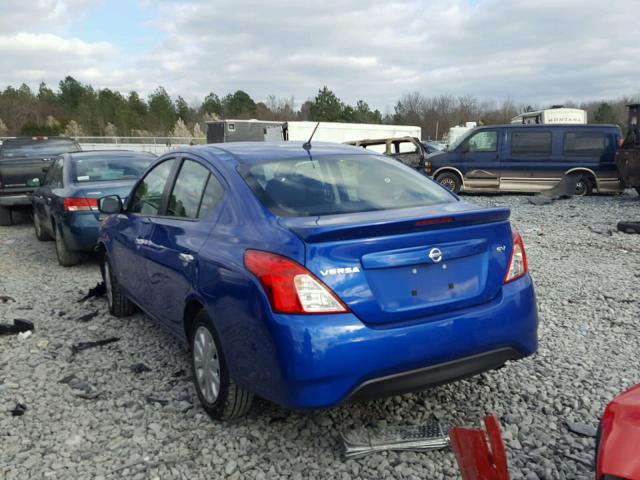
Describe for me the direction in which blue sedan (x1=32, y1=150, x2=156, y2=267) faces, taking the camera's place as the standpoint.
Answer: facing away from the viewer and to the left of the viewer

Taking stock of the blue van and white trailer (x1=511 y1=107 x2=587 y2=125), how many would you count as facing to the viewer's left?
1

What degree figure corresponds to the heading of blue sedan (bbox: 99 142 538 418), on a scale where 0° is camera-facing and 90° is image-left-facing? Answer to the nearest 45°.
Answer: approximately 135°

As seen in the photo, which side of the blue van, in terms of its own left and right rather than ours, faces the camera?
left

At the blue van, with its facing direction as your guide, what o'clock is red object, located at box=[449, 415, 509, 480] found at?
The red object is roughly at 9 o'clock from the blue van.

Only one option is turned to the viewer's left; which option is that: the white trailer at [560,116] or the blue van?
the blue van

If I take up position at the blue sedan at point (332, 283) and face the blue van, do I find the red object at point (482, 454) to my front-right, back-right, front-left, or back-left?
back-right

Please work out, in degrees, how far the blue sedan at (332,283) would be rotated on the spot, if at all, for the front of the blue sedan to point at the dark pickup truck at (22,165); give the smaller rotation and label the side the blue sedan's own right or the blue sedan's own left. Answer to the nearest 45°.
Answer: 0° — it already faces it

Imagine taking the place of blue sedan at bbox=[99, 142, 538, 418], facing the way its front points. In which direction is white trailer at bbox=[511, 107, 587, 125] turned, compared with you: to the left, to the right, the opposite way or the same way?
the opposite way
